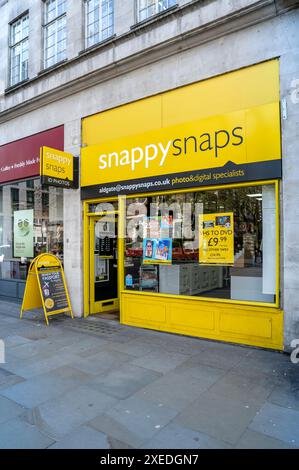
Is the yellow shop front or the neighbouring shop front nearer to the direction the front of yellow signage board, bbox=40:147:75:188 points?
the yellow shop front

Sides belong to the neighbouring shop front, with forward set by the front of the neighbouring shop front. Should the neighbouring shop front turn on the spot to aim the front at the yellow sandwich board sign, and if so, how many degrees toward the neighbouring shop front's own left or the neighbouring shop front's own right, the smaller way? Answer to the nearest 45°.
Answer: approximately 45° to the neighbouring shop front's own left

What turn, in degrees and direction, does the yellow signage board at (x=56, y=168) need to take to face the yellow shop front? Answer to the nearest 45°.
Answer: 0° — it already faces it

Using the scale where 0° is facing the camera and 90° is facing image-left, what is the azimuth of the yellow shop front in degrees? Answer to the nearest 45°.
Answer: approximately 45°

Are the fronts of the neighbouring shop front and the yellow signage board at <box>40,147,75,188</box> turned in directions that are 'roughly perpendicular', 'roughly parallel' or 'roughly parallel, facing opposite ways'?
roughly perpendicular

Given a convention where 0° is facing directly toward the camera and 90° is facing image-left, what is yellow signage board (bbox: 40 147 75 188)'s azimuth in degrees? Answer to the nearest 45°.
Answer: approximately 315°

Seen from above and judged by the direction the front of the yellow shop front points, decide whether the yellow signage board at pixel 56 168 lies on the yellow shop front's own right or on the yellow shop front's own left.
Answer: on the yellow shop front's own right

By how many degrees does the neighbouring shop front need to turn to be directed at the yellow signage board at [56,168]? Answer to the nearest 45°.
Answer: approximately 45° to its left

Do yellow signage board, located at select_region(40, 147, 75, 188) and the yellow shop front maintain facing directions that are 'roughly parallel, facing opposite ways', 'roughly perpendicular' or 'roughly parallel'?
roughly perpendicular
